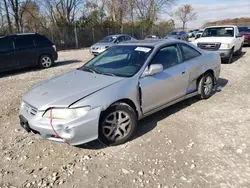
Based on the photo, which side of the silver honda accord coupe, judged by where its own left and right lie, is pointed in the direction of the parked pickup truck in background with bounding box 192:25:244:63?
back

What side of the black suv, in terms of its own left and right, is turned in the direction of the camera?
left

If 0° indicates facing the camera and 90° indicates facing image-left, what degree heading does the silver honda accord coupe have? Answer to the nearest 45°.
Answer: approximately 45°

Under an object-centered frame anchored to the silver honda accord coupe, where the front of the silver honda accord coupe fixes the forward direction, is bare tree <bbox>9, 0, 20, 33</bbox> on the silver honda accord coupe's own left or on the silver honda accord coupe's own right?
on the silver honda accord coupe's own right

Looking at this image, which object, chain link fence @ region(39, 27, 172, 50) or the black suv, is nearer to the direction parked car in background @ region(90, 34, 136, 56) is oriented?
the black suv

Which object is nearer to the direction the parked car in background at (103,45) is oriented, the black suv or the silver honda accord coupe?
the black suv

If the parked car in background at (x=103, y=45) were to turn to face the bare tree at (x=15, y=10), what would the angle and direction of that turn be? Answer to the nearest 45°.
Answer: approximately 90° to its right

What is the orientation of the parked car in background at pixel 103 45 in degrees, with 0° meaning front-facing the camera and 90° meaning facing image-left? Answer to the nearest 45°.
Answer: approximately 45°
